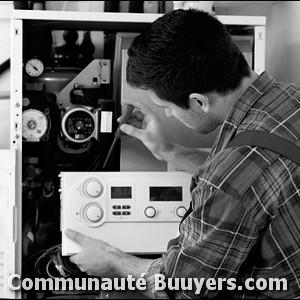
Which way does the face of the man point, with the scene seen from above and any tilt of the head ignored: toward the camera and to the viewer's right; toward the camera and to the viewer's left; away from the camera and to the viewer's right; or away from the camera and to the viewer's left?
away from the camera and to the viewer's left

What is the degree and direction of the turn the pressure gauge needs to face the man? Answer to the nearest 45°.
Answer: approximately 45° to its left

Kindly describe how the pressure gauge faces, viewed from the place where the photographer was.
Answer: facing the viewer
